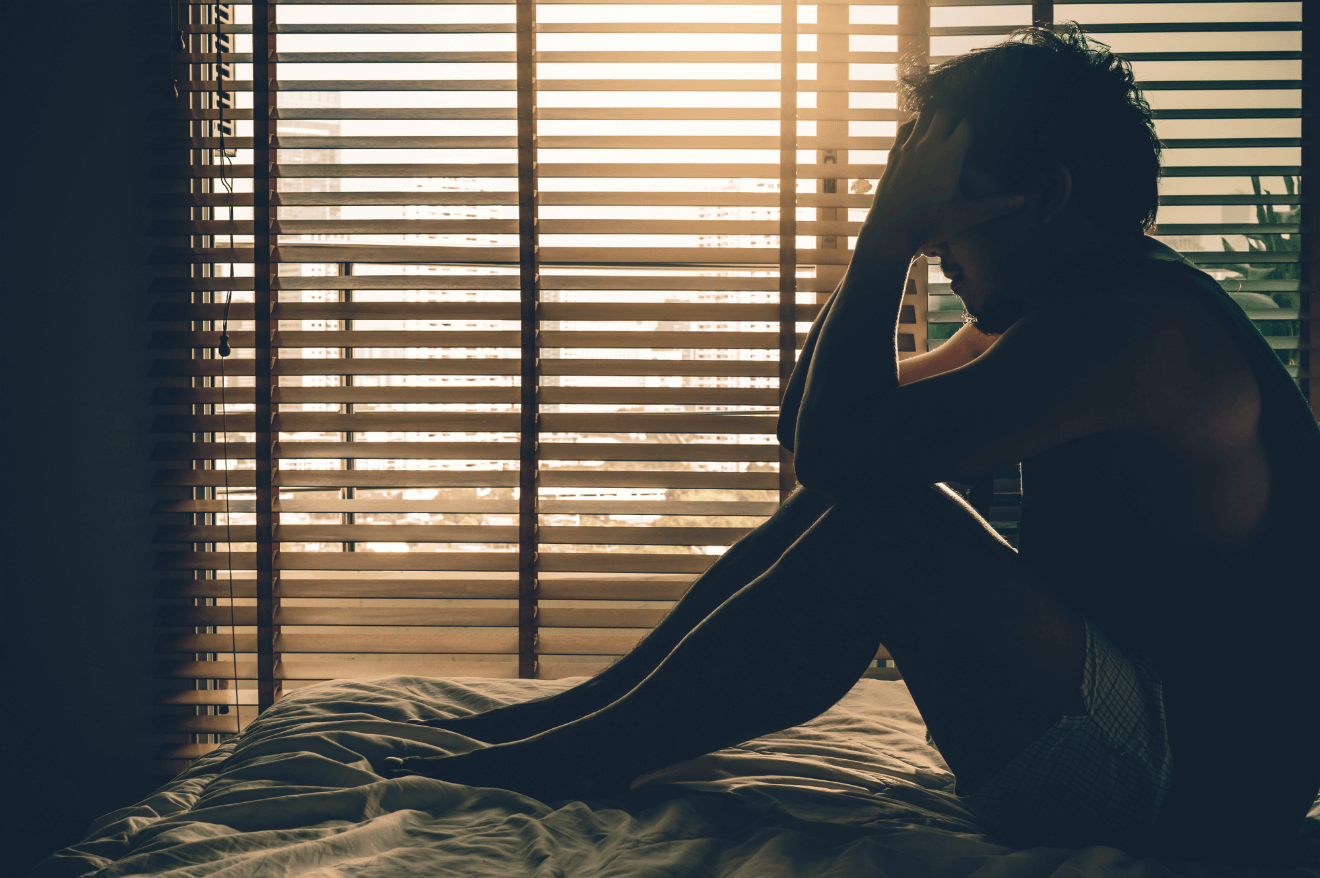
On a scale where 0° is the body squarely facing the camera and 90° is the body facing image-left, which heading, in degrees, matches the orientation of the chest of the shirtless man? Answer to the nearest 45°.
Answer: approximately 90°

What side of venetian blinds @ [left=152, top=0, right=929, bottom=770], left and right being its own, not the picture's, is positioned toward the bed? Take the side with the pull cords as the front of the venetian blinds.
front

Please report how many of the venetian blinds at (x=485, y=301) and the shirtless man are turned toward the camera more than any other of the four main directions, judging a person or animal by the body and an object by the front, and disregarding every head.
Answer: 1

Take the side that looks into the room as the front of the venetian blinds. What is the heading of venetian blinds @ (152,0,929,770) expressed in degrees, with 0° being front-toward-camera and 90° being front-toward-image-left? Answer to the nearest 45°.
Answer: approximately 0°

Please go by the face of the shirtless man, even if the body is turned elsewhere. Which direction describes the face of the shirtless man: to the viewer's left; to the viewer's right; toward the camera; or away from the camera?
to the viewer's left

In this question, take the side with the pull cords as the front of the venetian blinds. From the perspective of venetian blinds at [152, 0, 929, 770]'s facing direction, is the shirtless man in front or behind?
in front

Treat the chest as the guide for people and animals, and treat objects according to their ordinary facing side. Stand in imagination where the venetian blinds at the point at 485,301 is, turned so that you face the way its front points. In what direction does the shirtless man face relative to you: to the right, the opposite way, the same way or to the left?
to the right
